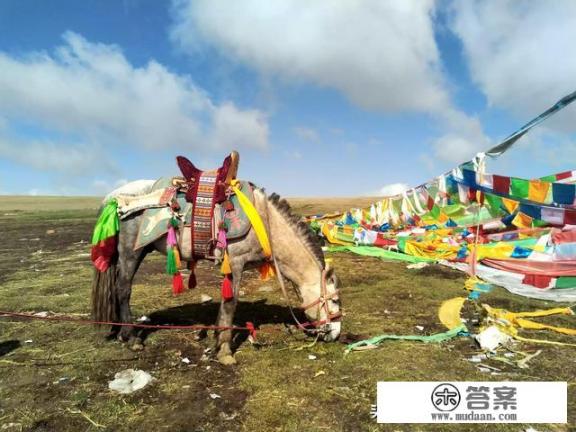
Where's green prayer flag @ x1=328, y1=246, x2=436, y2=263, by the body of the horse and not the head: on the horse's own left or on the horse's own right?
on the horse's own left

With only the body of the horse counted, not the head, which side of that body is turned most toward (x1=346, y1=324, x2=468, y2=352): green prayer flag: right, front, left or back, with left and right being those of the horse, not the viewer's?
front

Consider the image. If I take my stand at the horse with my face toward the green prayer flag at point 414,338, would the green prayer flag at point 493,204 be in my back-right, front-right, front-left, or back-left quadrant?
front-left

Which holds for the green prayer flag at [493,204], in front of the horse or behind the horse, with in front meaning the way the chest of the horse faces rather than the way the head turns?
in front

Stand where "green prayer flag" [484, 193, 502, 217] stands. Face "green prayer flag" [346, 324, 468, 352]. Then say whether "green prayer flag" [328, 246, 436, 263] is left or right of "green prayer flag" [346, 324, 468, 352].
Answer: right

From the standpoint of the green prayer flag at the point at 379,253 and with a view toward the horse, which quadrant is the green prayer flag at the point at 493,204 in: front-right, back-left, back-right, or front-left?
front-left

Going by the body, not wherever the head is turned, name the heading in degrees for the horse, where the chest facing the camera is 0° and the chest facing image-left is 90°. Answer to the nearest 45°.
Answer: approximately 270°

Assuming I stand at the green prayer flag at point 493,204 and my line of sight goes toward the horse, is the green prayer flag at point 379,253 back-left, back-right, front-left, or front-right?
front-right

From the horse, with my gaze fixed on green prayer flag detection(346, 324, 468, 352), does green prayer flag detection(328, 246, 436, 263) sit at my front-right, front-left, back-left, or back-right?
front-left
